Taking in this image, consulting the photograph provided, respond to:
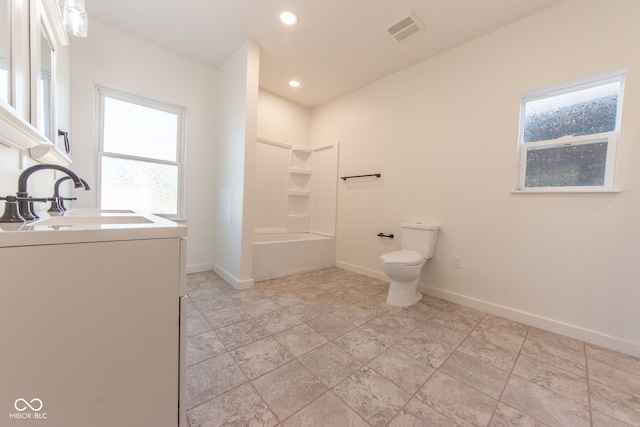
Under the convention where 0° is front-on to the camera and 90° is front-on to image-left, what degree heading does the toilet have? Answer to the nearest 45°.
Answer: approximately 45°

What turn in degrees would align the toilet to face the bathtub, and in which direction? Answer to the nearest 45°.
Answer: approximately 45° to its right

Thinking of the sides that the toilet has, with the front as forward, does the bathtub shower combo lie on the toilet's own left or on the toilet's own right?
on the toilet's own right

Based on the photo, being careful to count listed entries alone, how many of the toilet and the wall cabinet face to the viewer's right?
1

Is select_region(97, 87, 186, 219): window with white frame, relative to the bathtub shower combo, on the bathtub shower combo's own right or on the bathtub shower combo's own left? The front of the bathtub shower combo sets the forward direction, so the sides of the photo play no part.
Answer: on the bathtub shower combo's own right

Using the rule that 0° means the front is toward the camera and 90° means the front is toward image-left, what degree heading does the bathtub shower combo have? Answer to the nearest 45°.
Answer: approximately 315°

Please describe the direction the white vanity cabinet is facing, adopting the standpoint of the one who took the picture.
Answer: facing to the right of the viewer

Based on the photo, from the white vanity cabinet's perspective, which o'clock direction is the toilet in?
The toilet is roughly at 12 o'clock from the white vanity cabinet.
